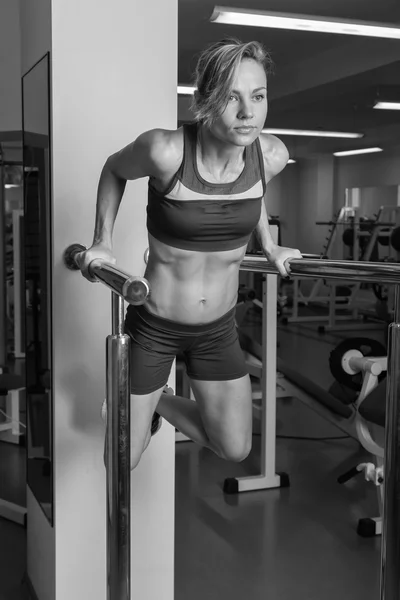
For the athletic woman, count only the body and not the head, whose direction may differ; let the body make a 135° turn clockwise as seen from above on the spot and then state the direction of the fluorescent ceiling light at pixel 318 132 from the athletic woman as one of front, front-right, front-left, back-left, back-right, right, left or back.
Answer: right

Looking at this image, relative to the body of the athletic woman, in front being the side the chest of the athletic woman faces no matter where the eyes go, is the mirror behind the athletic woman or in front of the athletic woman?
behind

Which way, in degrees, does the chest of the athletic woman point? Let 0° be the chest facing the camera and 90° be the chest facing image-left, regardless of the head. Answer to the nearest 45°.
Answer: approximately 315°
